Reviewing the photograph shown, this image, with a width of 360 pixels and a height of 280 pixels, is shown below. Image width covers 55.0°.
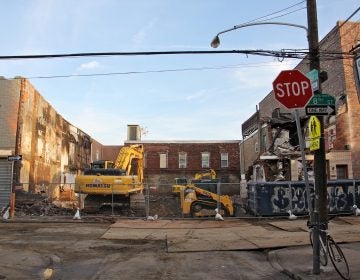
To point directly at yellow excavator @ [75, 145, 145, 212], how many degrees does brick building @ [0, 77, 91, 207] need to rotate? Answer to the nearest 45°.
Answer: approximately 45° to its left

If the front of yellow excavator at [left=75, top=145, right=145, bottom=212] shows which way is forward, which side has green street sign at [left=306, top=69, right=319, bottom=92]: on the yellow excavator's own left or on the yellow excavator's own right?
on the yellow excavator's own right

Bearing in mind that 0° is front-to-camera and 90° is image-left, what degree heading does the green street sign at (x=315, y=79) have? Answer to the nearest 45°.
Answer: approximately 45°

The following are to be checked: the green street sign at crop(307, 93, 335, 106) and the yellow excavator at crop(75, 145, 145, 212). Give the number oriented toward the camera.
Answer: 1

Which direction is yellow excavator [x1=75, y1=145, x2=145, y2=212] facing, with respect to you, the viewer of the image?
facing away from the viewer and to the right of the viewer

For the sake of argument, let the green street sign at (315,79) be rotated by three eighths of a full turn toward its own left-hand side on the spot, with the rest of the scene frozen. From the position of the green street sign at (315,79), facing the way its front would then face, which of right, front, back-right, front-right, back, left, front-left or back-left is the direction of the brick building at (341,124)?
left

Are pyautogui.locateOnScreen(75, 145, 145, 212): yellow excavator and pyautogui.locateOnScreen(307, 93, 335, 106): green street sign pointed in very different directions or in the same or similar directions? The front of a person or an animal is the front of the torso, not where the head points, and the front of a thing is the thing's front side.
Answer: very different directions

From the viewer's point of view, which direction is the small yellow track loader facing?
to the viewer's right

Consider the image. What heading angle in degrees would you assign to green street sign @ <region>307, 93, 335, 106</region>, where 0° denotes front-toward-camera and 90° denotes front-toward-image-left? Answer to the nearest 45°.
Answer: approximately 0°

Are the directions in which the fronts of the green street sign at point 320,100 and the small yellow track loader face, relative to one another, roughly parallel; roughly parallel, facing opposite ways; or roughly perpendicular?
roughly perpendicular
